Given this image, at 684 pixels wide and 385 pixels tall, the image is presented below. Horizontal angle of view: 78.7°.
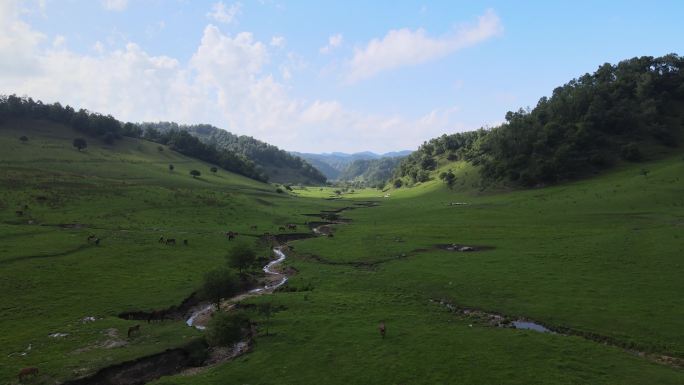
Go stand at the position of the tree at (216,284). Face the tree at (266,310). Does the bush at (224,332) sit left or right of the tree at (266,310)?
right
